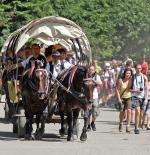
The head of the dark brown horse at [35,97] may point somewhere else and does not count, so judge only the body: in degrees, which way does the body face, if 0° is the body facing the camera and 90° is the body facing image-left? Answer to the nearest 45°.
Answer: approximately 0°

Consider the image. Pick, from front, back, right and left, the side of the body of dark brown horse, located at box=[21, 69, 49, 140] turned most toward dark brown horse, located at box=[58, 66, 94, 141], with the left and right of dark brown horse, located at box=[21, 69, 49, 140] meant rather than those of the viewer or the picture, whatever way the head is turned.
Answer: left

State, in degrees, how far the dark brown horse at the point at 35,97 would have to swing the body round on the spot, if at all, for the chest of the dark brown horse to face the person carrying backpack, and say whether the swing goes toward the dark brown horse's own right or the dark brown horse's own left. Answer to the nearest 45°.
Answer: approximately 135° to the dark brown horse's own left

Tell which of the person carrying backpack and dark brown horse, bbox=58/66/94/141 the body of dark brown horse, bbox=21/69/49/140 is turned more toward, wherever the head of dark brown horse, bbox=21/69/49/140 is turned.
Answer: the dark brown horse
